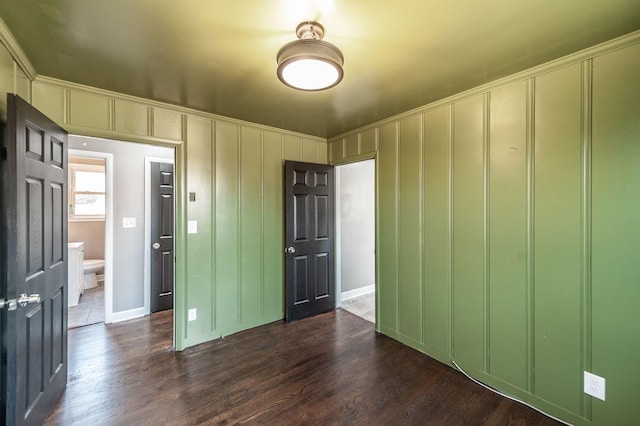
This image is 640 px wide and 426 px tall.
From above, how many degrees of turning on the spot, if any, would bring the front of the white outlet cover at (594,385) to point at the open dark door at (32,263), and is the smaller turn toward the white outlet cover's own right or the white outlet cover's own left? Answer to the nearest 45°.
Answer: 0° — it already faces it

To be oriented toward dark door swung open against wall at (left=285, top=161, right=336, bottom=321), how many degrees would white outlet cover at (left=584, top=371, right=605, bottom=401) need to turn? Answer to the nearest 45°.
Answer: approximately 45° to its right

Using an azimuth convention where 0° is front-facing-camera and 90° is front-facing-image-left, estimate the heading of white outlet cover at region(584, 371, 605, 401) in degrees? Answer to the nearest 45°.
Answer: approximately 45°
